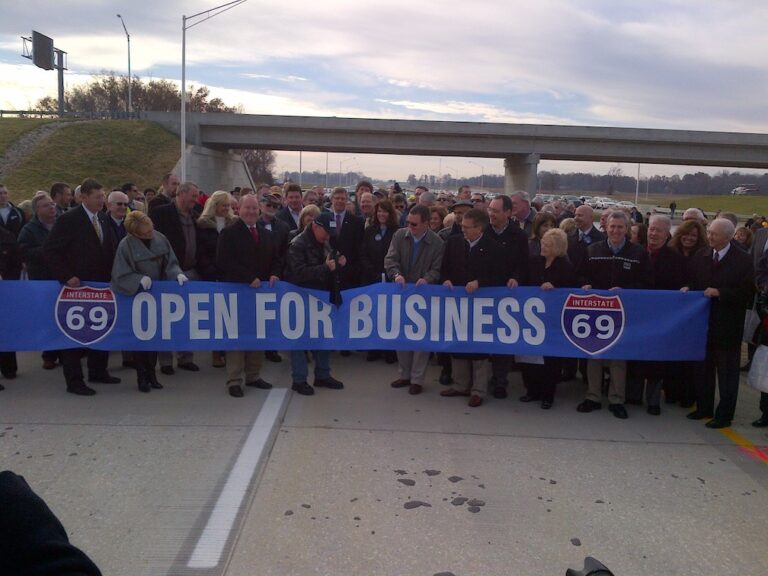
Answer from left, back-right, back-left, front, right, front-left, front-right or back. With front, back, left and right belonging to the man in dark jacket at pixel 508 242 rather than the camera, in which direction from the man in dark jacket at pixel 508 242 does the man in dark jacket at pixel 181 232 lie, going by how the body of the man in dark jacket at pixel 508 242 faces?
front-right

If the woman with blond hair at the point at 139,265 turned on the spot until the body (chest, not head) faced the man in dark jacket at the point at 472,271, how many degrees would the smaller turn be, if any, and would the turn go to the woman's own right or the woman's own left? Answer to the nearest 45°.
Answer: approximately 45° to the woman's own left

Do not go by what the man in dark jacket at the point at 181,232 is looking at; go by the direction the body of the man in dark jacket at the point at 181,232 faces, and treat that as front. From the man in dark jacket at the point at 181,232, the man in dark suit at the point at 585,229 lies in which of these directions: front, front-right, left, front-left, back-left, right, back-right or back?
front-left

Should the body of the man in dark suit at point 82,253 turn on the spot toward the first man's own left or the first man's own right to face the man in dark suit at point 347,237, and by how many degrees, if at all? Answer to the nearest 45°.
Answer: approximately 45° to the first man's own left

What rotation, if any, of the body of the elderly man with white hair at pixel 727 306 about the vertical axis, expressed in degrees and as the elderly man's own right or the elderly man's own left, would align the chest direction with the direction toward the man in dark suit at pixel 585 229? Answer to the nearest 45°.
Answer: approximately 90° to the elderly man's own right

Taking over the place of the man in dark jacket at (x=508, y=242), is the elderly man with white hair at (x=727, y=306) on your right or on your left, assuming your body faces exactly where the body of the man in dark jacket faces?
on your left

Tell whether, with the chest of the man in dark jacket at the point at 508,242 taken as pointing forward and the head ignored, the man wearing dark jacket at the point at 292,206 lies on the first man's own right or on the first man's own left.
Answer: on the first man's own right
